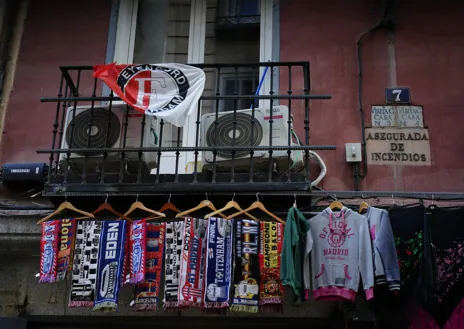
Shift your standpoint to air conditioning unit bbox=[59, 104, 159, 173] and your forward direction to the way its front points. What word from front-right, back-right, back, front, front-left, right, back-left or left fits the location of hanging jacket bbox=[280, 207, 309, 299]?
front-left

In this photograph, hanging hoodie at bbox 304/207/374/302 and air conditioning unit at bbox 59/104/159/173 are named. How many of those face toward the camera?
2

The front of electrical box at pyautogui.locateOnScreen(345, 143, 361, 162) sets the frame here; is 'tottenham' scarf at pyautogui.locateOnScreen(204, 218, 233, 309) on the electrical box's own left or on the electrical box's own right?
on the electrical box's own right

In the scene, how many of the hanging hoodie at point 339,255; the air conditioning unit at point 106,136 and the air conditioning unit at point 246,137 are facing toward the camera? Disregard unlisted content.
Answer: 3

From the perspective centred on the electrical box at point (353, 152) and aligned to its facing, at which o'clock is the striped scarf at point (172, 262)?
The striped scarf is roughly at 2 o'clock from the electrical box.

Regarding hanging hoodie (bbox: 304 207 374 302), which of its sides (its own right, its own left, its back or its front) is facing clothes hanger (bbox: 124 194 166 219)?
right

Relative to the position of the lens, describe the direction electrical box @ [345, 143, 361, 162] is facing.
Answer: facing the viewer

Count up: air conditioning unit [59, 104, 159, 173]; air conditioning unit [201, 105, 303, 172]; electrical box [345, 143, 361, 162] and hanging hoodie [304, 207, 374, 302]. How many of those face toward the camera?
4

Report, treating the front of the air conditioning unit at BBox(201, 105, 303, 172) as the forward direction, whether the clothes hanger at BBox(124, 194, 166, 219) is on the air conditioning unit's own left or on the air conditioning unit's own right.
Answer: on the air conditioning unit's own right

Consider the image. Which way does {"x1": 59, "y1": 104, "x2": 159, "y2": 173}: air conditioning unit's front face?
toward the camera
